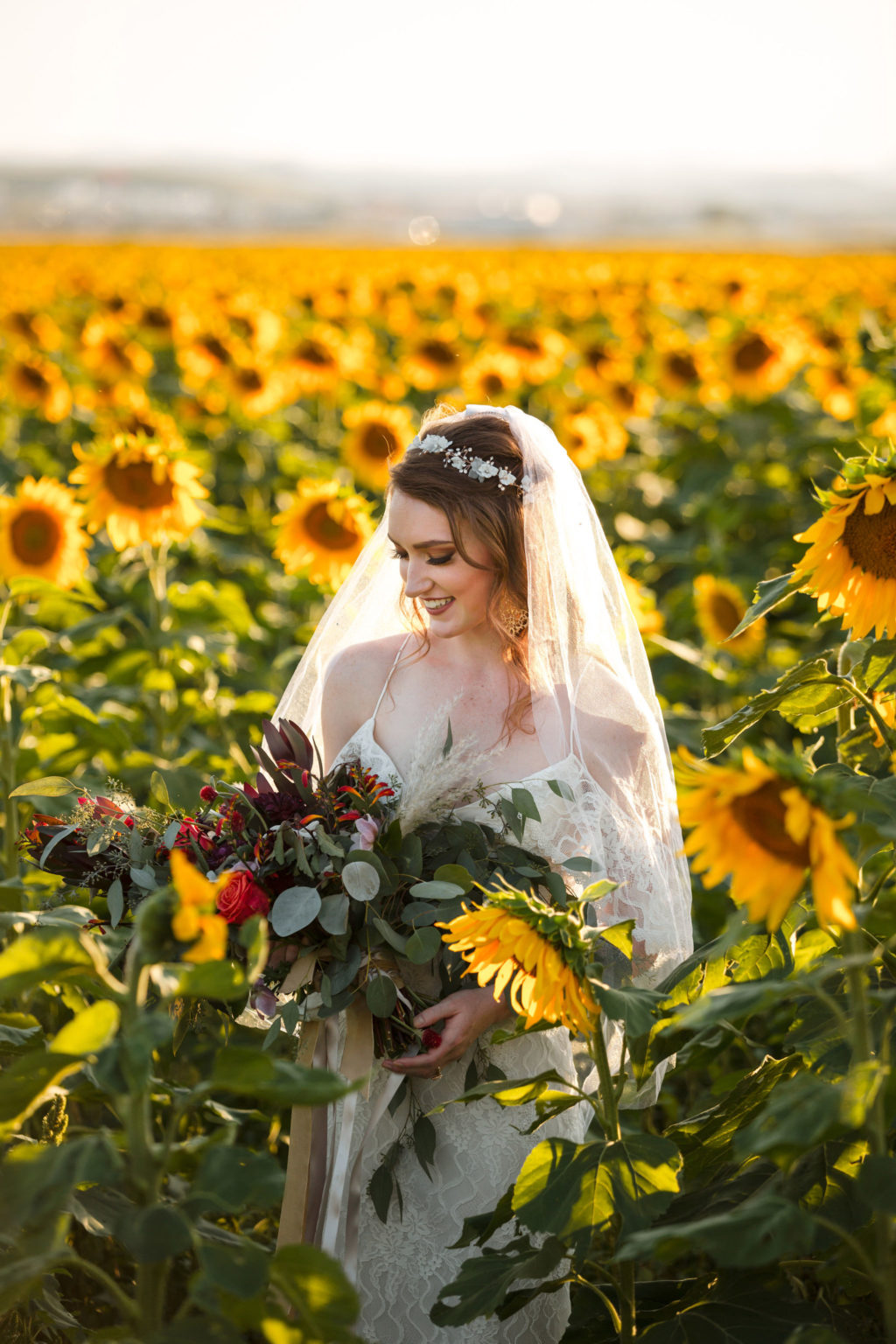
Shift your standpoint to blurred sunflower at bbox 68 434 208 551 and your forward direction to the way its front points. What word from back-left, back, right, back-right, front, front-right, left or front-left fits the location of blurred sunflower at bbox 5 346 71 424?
back

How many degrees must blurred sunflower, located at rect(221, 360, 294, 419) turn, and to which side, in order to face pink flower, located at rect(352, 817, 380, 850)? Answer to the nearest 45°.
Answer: approximately 45° to its left

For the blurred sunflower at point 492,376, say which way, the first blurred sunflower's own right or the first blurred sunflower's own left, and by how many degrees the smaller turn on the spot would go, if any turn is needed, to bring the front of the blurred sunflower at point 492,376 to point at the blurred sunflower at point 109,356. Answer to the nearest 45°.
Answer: approximately 90° to the first blurred sunflower's own right

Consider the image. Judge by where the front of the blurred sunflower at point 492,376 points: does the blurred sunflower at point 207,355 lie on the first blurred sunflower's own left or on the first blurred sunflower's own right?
on the first blurred sunflower's own right

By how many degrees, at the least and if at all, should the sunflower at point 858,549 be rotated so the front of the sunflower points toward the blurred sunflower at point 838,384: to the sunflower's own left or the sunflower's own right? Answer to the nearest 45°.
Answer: approximately 180°

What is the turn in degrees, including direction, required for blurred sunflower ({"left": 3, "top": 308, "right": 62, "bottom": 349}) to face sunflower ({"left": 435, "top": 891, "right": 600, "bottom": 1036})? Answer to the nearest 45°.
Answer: approximately 45° to its left

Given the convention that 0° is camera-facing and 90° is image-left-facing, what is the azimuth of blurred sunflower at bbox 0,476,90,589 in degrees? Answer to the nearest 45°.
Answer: approximately 0°

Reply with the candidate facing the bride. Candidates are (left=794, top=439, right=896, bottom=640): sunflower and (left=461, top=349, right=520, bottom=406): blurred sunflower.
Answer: the blurred sunflower

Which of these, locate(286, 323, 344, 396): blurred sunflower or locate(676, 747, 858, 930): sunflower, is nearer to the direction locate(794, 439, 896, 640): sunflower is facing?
the sunflower

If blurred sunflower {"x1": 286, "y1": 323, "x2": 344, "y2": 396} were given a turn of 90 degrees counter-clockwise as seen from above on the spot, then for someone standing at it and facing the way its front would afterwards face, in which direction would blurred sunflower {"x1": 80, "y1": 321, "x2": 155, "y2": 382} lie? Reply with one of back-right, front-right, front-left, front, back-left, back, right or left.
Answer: back

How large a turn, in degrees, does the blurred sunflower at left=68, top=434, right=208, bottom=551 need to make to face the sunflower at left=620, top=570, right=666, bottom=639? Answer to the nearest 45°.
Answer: approximately 90° to its left
